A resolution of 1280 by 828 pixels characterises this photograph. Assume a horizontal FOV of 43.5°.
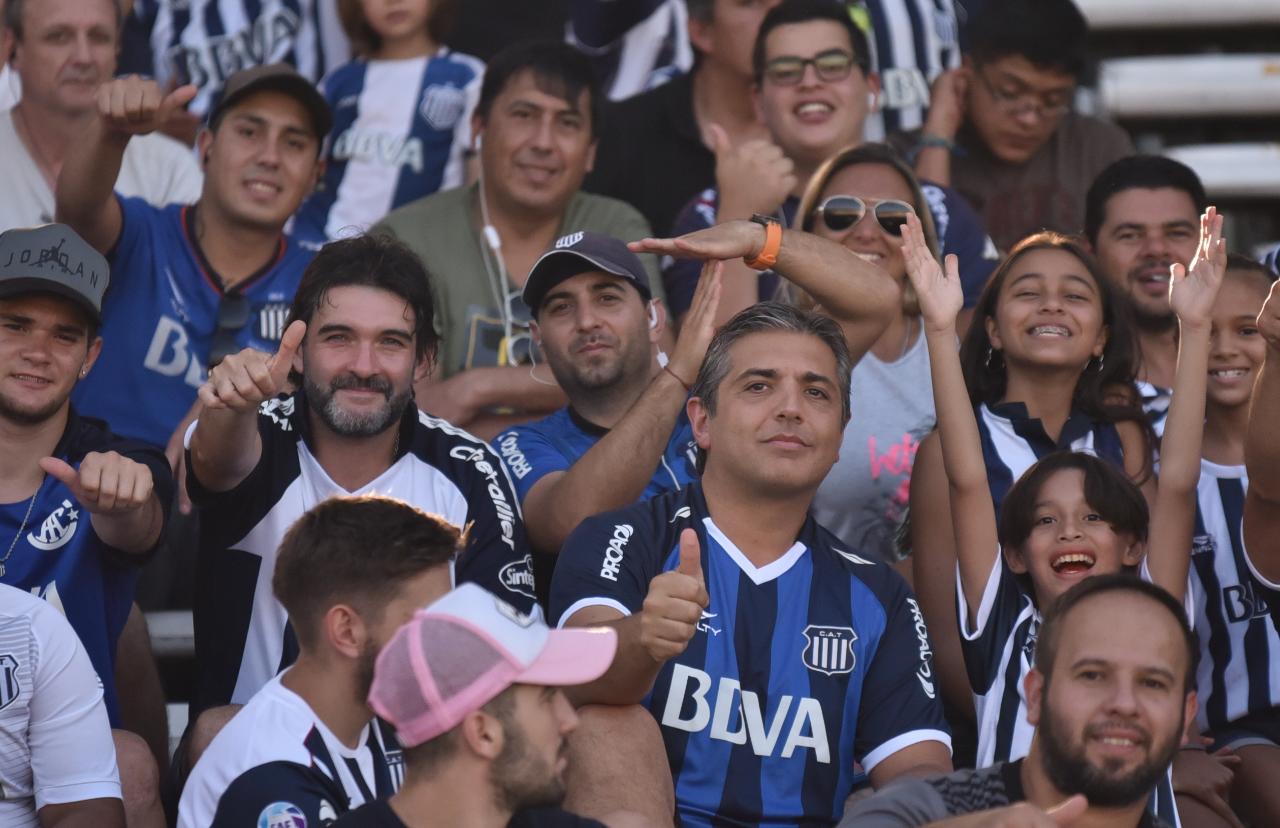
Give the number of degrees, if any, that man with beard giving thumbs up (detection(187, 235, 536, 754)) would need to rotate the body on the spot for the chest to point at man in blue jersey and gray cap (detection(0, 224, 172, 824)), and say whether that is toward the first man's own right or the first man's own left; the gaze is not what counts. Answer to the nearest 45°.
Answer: approximately 90° to the first man's own right

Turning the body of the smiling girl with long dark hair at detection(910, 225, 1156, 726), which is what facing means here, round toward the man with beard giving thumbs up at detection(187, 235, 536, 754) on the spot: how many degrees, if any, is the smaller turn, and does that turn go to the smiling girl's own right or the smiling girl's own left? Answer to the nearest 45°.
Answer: approximately 45° to the smiling girl's own right

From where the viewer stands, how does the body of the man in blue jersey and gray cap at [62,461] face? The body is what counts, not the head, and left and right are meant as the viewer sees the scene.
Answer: facing the viewer

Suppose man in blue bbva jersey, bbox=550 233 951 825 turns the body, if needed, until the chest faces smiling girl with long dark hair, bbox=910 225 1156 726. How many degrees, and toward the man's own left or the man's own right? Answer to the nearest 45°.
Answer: approximately 135° to the man's own left

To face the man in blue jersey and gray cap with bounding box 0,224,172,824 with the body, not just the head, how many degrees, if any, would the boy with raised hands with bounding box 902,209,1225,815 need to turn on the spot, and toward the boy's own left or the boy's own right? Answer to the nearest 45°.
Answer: approximately 90° to the boy's own right

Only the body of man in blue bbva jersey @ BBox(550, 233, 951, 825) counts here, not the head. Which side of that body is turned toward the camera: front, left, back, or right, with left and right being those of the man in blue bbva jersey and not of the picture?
front

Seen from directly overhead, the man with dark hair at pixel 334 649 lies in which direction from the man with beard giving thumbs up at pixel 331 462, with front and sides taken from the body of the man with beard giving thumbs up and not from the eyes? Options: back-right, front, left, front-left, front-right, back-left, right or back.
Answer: front
